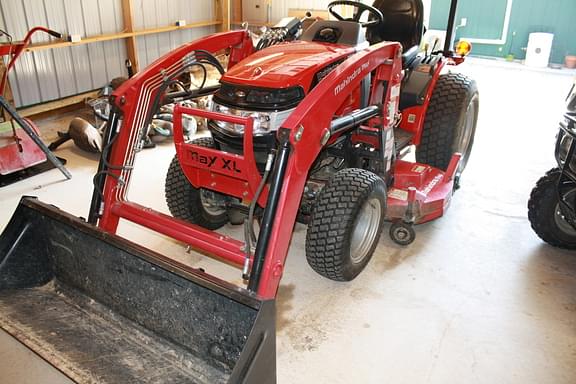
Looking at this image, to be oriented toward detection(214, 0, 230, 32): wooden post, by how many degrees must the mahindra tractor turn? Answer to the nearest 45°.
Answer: approximately 135° to its right

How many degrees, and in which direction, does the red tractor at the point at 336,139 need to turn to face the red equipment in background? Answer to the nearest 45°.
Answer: approximately 45° to its right

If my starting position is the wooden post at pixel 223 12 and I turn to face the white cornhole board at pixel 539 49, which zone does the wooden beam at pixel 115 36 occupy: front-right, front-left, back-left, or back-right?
back-right

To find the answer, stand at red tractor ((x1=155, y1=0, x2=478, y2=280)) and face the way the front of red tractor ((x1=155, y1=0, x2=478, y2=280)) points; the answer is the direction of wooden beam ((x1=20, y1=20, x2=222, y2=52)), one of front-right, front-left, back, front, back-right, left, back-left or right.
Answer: right

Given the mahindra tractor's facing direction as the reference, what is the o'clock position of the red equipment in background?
The red equipment in background is roughly at 3 o'clock from the mahindra tractor.

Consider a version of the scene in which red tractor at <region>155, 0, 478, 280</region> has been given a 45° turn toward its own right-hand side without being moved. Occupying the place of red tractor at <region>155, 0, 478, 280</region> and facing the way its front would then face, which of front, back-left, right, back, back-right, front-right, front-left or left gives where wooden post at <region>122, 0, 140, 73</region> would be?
front-right

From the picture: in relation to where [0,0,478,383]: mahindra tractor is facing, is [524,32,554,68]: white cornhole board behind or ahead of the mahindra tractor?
behind

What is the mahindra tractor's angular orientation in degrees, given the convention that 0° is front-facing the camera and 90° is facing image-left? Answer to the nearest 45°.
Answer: approximately 45°
